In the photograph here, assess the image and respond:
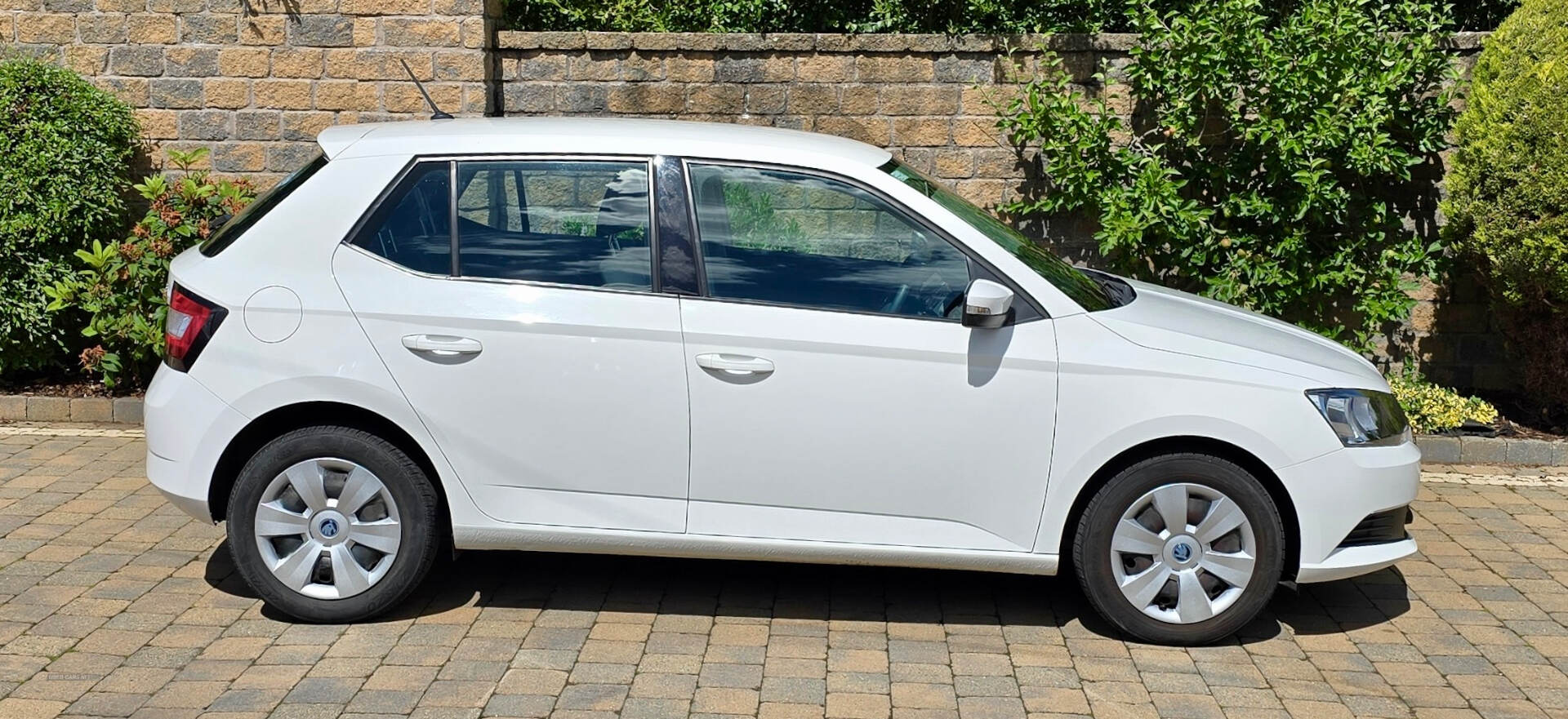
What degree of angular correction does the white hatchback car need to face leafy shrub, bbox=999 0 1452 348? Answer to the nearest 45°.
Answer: approximately 45° to its left

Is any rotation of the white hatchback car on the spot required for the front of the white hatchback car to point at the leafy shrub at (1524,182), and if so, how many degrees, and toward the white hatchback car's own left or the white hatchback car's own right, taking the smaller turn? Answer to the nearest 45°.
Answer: approximately 45° to the white hatchback car's own left

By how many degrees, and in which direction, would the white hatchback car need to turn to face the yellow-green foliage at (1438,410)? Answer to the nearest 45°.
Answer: approximately 45° to its left

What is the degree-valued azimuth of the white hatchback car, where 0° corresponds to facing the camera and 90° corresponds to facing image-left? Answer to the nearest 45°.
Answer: approximately 270°

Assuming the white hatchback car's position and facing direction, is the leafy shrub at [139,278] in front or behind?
behind

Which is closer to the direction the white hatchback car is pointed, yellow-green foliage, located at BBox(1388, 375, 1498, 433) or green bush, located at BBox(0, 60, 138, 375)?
the yellow-green foliage

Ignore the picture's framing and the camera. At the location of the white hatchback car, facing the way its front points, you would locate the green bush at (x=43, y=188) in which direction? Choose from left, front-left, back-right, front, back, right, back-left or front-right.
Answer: back-left
